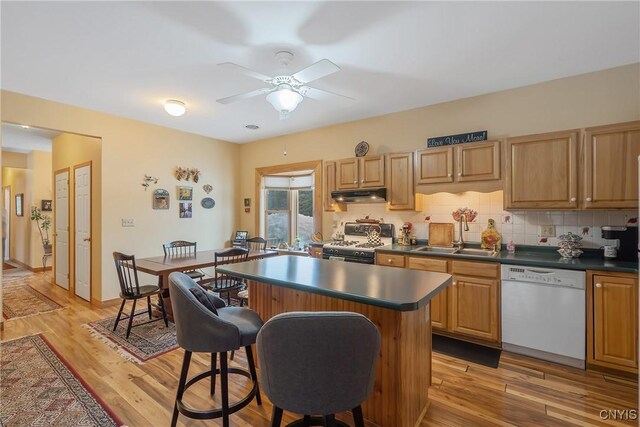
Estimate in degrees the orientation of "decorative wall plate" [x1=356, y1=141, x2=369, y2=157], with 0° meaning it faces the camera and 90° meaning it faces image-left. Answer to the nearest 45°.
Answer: approximately 45°

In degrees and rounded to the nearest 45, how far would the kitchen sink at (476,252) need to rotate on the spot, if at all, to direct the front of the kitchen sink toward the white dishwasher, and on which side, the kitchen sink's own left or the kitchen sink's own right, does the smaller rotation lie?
approximately 45° to the kitchen sink's own left

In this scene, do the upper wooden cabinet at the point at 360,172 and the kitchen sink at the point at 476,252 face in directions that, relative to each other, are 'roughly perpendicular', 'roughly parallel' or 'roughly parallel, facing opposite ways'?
roughly parallel

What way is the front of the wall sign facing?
toward the camera

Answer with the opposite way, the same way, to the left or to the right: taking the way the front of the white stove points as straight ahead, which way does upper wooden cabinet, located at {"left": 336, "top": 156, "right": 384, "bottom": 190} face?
the same way

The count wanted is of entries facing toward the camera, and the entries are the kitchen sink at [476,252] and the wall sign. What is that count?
2

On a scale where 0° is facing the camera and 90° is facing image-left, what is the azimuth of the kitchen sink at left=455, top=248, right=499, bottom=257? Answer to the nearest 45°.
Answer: approximately 0°

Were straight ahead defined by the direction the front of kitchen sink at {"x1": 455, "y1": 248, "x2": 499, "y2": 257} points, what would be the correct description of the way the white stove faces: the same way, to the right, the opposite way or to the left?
the same way

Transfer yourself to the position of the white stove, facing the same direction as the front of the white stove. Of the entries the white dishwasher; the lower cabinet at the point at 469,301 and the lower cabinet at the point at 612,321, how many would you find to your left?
3

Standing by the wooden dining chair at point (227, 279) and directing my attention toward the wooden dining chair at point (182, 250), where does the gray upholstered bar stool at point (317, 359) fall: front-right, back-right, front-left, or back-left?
back-left

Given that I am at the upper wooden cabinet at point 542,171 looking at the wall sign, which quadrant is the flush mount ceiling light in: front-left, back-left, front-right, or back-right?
front-left

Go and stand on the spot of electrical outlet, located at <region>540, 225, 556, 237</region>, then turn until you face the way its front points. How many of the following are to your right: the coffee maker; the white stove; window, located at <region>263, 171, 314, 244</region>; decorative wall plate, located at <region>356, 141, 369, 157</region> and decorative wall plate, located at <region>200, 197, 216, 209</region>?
4
